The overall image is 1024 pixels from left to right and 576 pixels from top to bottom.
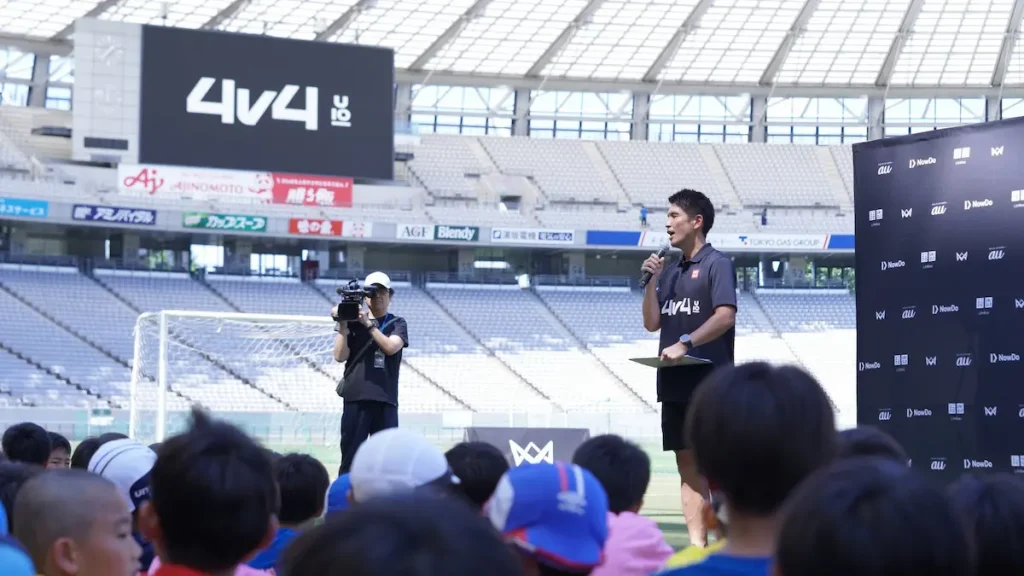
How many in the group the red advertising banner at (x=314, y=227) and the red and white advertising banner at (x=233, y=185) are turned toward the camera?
2

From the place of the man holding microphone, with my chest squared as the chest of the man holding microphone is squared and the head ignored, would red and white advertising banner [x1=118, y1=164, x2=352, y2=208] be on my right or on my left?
on my right

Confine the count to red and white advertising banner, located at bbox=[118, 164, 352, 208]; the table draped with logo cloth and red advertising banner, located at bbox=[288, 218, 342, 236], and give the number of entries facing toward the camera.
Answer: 3

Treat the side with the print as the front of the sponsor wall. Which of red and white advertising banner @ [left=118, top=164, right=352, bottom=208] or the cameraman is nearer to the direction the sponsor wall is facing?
the cameraman

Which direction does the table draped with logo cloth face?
toward the camera

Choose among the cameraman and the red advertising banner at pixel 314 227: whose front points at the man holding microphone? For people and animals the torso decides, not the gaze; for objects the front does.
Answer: the red advertising banner

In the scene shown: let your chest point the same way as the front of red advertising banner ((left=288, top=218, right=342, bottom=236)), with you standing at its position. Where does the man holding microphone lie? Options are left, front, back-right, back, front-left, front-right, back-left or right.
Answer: front

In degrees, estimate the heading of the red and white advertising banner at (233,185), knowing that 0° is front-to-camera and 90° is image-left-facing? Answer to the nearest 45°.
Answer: approximately 0°

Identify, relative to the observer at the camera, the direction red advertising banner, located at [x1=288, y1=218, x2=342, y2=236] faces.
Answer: facing the viewer

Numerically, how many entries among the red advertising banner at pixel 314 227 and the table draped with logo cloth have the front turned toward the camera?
2

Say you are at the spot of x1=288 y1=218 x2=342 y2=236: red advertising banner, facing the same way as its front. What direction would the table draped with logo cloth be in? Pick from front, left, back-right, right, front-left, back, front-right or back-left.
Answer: front

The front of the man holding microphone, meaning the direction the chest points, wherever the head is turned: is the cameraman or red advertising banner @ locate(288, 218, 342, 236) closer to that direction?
the cameraman

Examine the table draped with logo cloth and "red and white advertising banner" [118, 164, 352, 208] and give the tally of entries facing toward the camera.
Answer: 2
